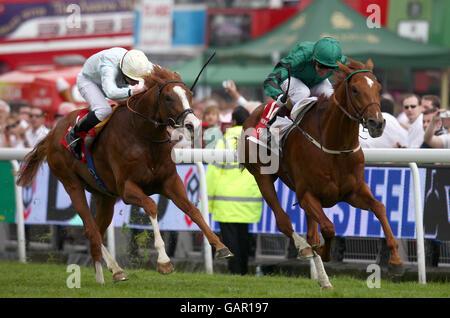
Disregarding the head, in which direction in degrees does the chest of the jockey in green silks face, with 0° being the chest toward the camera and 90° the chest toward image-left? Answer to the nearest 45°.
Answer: approximately 315°

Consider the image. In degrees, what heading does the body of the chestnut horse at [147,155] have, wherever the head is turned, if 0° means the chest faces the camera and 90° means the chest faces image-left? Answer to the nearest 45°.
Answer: approximately 315°

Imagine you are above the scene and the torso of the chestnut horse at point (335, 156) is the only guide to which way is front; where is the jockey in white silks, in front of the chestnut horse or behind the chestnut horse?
behind

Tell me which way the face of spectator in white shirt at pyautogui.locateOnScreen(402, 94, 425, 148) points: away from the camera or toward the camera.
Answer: toward the camera

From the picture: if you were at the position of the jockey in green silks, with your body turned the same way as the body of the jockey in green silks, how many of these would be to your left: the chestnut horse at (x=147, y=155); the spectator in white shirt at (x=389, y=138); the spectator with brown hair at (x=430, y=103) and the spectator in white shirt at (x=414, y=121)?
3

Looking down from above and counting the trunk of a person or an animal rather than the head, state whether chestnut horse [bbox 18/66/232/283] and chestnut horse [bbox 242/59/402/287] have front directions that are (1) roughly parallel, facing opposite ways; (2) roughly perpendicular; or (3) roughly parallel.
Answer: roughly parallel

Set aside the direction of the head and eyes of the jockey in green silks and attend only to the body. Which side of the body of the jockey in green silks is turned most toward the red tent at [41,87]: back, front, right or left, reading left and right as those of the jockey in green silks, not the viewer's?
back

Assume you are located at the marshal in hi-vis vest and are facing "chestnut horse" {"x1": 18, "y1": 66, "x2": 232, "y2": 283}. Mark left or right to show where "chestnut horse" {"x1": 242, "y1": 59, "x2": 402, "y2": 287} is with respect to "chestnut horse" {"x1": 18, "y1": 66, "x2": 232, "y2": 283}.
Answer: left

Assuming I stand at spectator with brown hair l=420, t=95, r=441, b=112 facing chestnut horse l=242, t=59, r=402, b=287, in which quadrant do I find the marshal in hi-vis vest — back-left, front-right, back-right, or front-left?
front-right

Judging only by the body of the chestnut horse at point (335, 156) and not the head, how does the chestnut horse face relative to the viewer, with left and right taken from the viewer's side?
facing the viewer and to the right of the viewer
